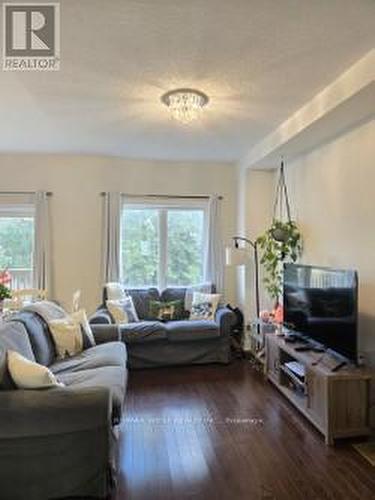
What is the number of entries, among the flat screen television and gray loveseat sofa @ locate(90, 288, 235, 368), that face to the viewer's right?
0

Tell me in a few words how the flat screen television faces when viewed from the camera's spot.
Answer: facing the viewer and to the left of the viewer

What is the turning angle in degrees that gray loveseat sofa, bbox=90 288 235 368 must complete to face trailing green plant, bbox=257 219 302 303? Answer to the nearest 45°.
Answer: approximately 90° to its left

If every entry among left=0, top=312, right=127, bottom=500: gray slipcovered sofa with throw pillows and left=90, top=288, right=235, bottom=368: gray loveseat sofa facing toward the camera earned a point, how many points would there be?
1

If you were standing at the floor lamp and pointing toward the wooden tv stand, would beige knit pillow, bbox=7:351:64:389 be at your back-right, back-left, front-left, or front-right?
front-right

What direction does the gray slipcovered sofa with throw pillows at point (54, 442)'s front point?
to the viewer's right

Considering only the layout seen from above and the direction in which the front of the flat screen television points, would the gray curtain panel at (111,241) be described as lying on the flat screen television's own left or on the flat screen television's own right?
on the flat screen television's own right

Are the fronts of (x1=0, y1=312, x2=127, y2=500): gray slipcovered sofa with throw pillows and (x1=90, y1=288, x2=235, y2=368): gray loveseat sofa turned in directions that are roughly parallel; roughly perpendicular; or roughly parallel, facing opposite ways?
roughly perpendicular

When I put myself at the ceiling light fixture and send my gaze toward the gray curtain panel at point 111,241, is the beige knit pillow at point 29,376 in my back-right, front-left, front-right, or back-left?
back-left

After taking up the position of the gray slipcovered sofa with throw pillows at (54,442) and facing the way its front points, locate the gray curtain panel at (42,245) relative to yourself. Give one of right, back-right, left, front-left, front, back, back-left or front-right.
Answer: left

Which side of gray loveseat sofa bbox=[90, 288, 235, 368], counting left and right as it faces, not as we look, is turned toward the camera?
front

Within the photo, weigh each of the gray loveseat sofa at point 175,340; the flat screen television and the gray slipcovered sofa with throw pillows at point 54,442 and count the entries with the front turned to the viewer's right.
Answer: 1

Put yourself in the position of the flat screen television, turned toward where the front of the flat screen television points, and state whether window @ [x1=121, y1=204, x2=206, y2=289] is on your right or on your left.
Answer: on your right

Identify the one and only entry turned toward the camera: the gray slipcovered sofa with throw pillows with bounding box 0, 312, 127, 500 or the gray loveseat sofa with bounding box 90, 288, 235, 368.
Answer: the gray loveseat sofa with bounding box 90, 288, 235, 368
